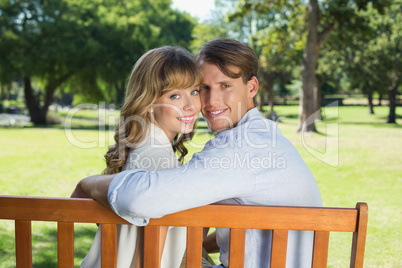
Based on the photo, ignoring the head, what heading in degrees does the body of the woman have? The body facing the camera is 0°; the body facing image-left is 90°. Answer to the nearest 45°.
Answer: approximately 225°

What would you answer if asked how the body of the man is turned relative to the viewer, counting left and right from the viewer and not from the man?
facing away from the viewer and to the left of the viewer

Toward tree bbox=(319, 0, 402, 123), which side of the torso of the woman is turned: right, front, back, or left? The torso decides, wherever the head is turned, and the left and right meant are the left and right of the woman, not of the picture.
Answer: front

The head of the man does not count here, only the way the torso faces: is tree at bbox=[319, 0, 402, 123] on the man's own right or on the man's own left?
on the man's own right
